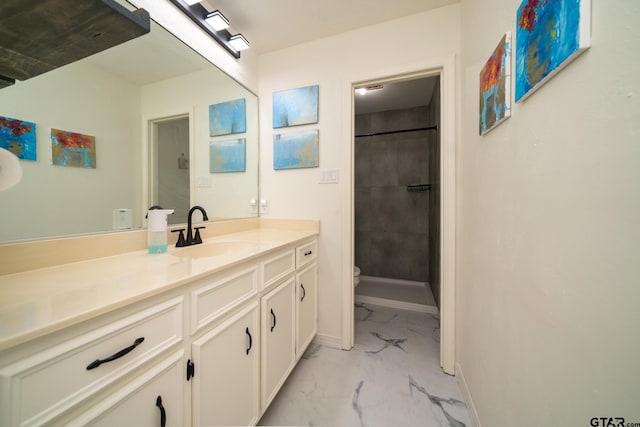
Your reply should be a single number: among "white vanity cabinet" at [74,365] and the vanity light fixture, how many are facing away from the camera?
0

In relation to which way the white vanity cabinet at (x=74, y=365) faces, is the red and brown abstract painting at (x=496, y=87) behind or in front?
in front

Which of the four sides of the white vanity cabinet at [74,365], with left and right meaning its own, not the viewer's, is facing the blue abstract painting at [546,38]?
front

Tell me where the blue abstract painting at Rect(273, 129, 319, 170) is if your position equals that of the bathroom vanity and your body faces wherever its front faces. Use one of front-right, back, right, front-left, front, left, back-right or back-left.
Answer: left

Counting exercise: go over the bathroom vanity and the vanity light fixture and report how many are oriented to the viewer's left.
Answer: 0

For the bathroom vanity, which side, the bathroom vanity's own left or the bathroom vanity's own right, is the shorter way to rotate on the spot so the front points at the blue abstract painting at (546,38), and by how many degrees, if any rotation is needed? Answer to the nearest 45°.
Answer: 0° — it already faces it

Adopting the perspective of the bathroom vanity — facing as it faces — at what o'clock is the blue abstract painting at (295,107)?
The blue abstract painting is roughly at 9 o'clock from the bathroom vanity.

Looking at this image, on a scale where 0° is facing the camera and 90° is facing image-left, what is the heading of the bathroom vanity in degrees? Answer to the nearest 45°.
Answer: approximately 315°

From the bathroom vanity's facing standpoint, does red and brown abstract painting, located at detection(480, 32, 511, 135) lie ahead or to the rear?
ahead
